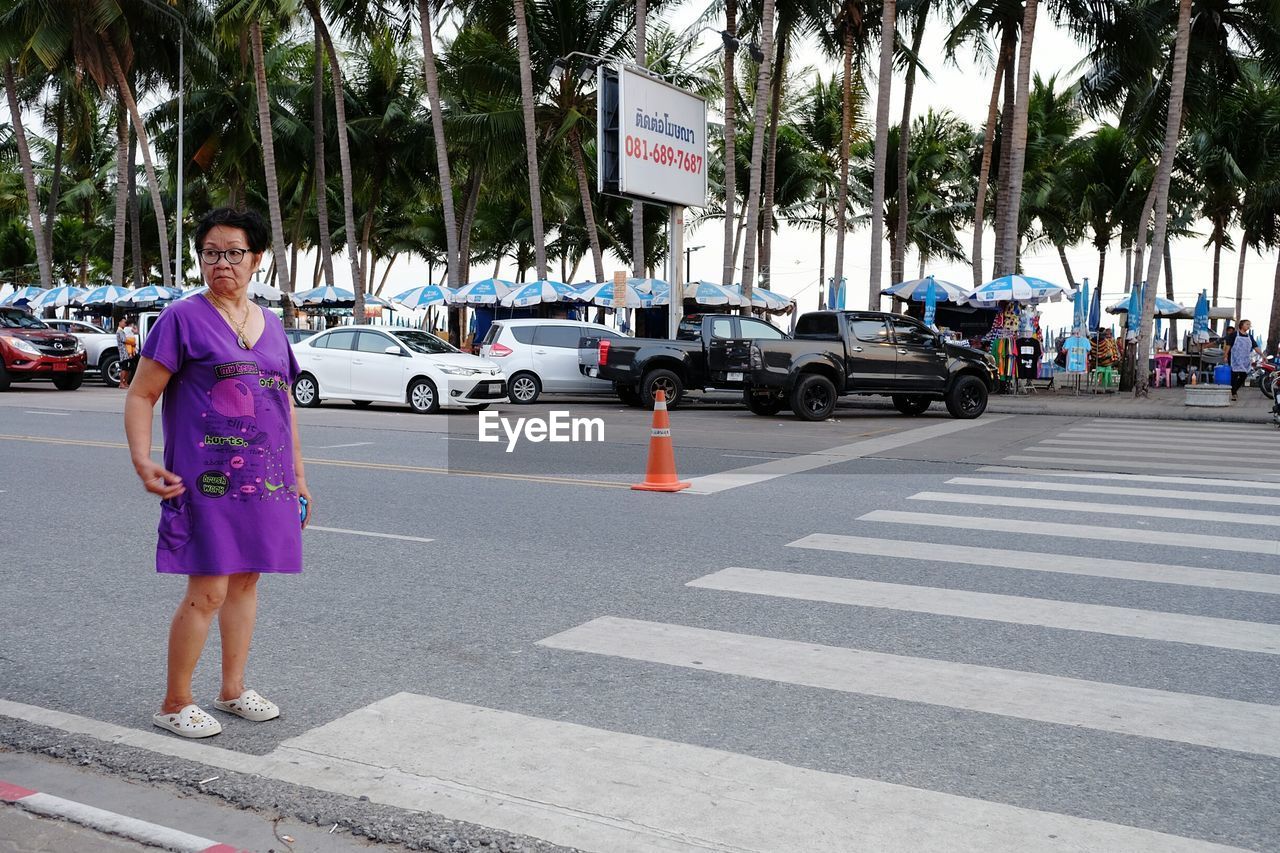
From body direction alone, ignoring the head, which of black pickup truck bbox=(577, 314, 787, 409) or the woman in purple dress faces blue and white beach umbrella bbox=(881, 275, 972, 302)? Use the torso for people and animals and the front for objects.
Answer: the black pickup truck

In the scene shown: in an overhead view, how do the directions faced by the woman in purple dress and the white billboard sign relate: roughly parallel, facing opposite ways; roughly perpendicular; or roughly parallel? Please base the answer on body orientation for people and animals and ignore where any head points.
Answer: roughly parallel

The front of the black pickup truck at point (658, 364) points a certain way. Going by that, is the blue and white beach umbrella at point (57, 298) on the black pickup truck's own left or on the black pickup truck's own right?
on the black pickup truck's own left

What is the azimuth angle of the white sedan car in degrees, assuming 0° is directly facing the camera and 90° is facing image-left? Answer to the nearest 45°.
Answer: approximately 315°

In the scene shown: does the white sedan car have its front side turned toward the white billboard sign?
no

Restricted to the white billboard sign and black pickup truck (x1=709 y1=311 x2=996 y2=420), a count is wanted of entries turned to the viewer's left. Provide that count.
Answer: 0

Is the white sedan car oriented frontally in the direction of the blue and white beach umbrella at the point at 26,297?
no

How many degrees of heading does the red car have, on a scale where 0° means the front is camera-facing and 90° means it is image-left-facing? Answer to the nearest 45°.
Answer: approximately 315°

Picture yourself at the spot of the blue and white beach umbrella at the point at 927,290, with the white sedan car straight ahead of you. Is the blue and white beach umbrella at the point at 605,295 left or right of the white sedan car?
right

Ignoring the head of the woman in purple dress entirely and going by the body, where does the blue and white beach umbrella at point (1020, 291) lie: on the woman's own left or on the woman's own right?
on the woman's own left

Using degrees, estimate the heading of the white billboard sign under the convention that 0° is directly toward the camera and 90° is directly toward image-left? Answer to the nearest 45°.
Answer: approximately 315°

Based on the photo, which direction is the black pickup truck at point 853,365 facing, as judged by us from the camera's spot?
facing away from the viewer and to the right of the viewer

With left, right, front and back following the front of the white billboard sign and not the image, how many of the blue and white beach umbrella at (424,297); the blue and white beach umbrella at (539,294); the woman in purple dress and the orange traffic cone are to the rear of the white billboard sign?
2

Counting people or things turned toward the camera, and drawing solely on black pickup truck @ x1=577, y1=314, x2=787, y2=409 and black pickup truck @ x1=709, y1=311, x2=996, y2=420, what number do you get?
0

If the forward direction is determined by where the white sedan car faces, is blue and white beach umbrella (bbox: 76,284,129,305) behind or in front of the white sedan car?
behind

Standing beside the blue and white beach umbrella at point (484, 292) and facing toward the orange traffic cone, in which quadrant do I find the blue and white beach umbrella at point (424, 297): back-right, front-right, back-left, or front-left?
back-right

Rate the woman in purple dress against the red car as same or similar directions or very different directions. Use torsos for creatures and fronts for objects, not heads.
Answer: same or similar directions
